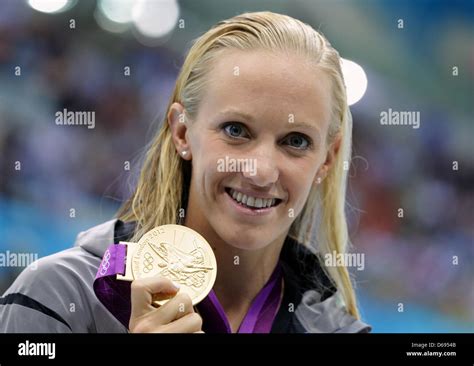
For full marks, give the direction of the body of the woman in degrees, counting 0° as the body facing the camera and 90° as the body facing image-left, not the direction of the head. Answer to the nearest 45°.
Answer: approximately 315°
